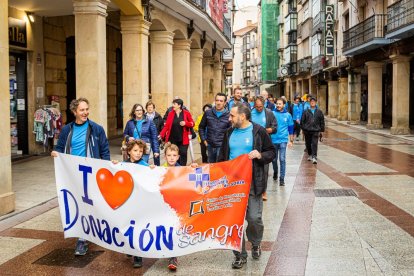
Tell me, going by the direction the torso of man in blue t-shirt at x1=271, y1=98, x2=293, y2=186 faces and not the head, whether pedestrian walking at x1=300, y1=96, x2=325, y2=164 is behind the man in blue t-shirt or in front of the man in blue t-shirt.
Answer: behind

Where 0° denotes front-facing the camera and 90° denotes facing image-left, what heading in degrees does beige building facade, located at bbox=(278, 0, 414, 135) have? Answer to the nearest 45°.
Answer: approximately 45°

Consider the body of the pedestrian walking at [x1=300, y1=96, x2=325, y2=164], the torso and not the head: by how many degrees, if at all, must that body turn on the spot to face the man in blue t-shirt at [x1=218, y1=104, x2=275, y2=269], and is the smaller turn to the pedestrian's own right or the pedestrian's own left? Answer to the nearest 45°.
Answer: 0° — they already face them

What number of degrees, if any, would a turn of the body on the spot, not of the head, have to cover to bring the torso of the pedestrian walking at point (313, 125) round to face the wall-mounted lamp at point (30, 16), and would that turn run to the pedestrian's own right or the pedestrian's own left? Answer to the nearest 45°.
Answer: approximately 90° to the pedestrian's own right

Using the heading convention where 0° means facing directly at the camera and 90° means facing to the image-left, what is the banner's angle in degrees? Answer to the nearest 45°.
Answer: approximately 0°
